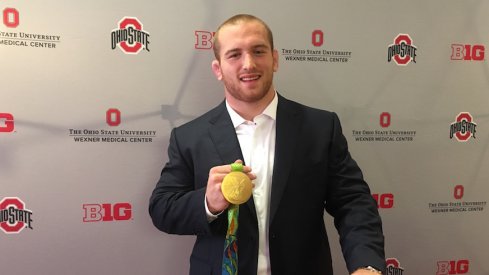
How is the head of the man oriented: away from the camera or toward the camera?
toward the camera

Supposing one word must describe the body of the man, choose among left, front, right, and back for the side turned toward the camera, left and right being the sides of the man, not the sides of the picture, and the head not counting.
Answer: front
